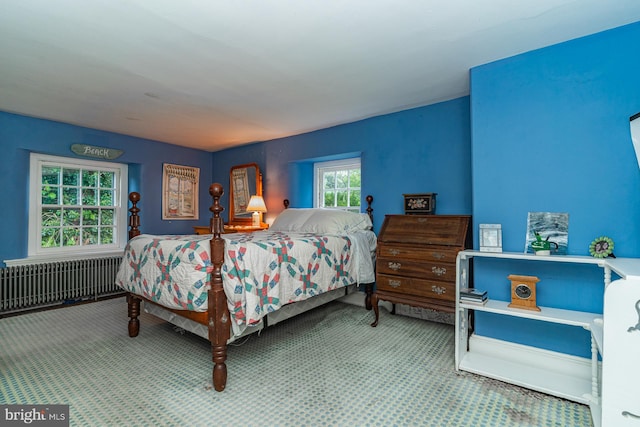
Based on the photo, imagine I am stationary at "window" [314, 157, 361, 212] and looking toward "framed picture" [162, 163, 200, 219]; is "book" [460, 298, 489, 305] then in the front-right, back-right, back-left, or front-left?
back-left

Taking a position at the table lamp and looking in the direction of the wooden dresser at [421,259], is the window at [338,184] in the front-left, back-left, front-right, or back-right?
front-left

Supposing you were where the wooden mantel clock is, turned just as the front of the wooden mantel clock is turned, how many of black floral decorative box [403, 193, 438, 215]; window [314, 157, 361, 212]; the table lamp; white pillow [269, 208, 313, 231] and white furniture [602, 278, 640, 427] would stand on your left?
1

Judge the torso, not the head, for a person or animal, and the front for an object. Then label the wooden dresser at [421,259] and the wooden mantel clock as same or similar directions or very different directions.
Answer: same or similar directions

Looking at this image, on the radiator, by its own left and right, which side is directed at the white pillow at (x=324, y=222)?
front

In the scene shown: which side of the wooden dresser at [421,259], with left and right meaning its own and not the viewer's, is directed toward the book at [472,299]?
left

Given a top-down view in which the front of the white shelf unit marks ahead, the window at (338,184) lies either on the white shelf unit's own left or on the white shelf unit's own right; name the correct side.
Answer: on the white shelf unit's own right

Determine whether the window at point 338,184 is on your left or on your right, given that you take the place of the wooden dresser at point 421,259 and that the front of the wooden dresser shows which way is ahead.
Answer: on your right

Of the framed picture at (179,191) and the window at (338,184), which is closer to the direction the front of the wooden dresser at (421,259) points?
the framed picture

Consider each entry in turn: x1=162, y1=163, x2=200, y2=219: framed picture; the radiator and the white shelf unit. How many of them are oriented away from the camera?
0

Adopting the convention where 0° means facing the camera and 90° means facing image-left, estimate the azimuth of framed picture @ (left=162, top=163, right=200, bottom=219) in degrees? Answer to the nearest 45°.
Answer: approximately 315°

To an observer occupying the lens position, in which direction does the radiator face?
facing the viewer and to the right of the viewer

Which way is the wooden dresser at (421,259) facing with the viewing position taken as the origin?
facing the viewer and to the left of the viewer
